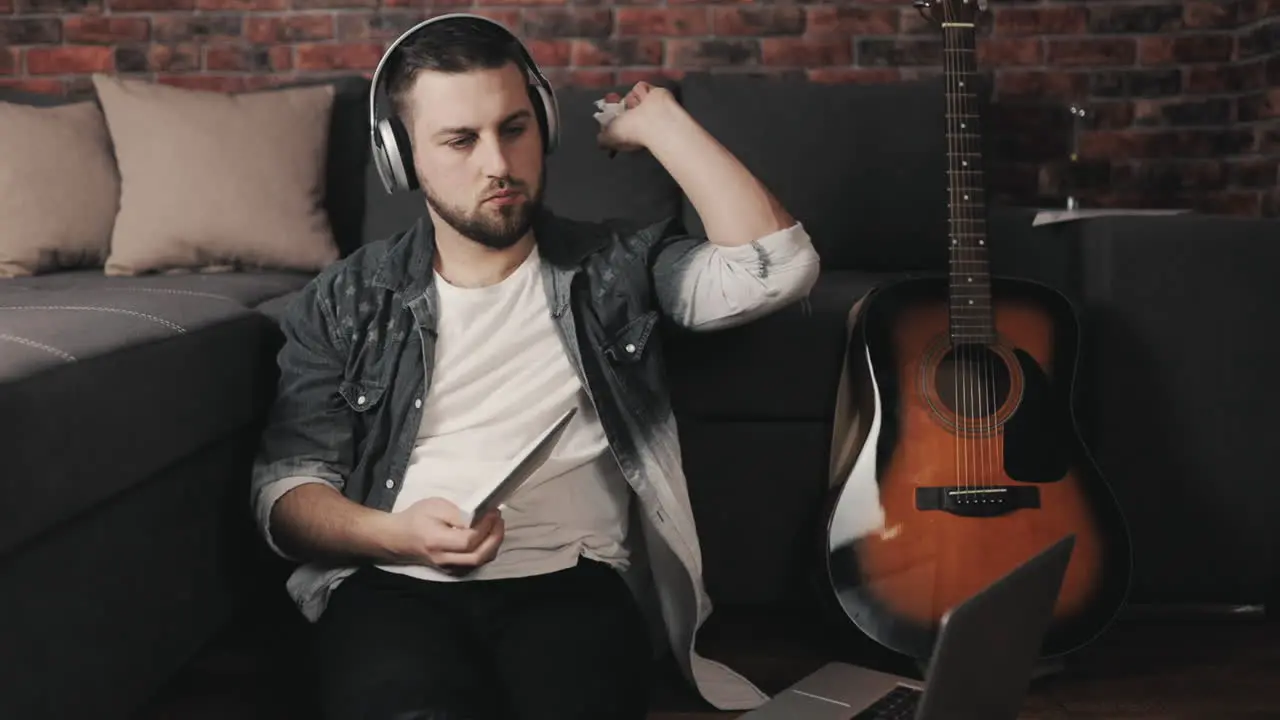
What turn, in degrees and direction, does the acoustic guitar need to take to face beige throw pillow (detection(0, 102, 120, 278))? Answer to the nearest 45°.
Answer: approximately 90° to its right

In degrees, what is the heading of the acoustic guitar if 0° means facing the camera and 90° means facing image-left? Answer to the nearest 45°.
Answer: approximately 0°

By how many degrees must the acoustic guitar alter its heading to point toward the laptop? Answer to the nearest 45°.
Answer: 0° — it already faces it

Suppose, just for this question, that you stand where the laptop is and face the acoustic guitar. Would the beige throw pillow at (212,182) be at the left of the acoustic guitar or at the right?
left

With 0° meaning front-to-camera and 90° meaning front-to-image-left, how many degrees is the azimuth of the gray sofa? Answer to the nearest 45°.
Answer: approximately 0°

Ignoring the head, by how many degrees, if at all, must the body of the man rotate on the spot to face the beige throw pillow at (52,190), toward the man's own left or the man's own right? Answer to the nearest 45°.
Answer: approximately 135° to the man's own right

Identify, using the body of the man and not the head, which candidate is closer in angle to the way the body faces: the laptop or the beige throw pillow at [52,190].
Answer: the laptop
